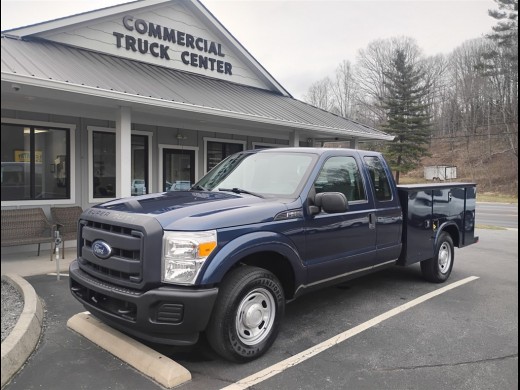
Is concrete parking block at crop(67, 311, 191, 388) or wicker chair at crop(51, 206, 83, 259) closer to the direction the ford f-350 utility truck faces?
the concrete parking block

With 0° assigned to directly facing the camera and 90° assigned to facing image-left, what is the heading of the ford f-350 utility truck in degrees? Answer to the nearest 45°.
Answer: approximately 45°

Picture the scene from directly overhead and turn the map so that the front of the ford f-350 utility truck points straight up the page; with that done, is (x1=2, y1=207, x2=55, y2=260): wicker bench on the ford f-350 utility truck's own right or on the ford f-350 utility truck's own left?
on the ford f-350 utility truck's own right

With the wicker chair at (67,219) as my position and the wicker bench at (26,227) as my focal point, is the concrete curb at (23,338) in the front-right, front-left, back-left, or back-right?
front-left

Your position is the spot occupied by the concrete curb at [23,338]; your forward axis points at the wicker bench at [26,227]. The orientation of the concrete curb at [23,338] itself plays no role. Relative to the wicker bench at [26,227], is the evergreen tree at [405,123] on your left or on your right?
right

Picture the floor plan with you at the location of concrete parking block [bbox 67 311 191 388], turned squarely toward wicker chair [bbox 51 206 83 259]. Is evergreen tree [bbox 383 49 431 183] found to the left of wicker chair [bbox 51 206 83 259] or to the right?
right

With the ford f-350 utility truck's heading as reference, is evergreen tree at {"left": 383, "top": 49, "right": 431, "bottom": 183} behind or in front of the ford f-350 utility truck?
behind

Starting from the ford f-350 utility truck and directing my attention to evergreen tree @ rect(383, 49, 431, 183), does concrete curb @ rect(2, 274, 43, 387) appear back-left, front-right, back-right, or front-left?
back-left

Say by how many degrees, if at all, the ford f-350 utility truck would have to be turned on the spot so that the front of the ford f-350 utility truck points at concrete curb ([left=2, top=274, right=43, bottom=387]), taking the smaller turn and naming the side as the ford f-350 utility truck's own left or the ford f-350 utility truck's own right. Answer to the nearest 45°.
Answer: approximately 45° to the ford f-350 utility truck's own right
